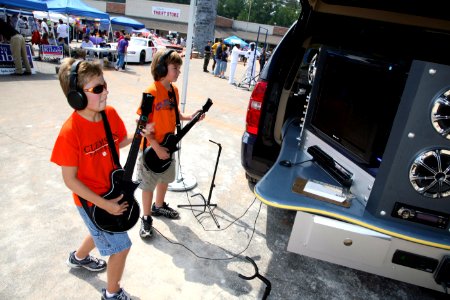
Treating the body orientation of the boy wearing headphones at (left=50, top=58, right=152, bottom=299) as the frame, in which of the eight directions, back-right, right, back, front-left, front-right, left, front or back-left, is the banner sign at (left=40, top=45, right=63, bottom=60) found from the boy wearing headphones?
back-left

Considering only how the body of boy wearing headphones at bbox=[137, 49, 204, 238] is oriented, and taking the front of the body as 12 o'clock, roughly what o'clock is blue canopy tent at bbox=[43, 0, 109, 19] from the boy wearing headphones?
The blue canopy tent is roughly at 7 o'clock from the boy wearing headphones.

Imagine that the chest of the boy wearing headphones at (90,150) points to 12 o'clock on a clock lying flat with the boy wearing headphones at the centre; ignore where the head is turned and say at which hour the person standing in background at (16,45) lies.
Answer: The person standing in background is roughly at 7 o'clock from the boy wearing headphones.

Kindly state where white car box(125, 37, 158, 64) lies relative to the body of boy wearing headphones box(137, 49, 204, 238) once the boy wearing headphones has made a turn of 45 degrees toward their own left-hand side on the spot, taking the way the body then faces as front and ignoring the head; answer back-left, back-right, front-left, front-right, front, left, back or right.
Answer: left

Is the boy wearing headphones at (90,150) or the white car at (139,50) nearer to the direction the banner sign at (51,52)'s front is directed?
the boy wearing headphones

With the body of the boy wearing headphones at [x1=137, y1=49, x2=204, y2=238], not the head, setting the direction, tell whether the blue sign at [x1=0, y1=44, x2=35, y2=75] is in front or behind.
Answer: behind

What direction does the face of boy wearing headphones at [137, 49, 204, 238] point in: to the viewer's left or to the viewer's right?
to the viewer's right

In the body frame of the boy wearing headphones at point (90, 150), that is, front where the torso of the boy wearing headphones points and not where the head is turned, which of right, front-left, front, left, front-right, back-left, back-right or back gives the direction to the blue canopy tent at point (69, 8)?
back-left
